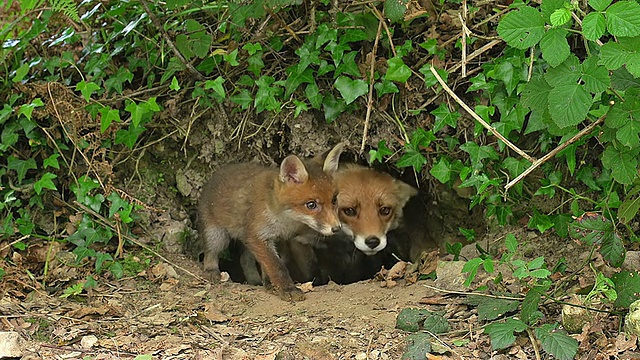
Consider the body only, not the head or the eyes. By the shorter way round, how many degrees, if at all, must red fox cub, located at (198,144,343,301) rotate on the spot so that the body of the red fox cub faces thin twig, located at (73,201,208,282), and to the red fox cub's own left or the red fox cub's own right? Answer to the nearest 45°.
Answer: approximately 135° to the red fox cub's own right

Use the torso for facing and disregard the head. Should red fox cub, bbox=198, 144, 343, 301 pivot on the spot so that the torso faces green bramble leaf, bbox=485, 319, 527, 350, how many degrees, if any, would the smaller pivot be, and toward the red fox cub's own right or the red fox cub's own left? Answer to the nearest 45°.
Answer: approximately 45° to the red fox cub's own right

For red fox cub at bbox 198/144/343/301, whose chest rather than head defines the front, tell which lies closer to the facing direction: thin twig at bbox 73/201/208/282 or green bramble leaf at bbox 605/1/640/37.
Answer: the green bramble leaf

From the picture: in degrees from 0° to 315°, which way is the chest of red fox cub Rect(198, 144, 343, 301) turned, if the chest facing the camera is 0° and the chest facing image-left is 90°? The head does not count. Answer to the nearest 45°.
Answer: approximately 315°
